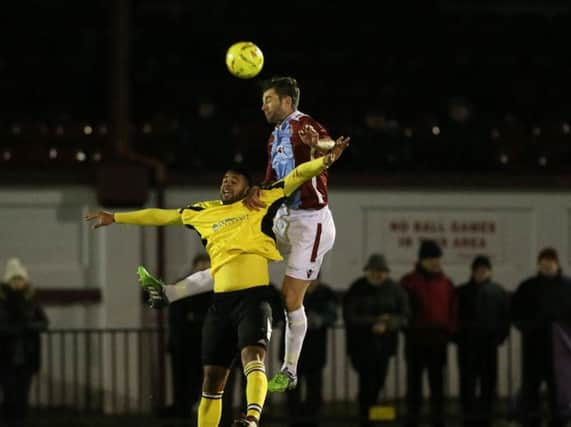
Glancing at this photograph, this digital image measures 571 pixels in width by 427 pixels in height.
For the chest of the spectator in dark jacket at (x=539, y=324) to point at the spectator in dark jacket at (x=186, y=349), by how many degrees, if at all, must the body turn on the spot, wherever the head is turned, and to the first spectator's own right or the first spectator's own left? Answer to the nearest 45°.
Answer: approximately 90° to the first spectator's own right

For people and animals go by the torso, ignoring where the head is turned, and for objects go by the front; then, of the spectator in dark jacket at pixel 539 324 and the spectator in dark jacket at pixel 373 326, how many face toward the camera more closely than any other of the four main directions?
2

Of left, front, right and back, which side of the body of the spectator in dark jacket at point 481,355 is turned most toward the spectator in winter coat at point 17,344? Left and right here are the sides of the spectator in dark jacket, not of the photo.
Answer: right

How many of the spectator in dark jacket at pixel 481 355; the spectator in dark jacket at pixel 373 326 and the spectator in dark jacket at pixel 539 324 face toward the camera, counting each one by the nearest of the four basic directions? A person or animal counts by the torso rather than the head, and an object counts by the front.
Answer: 3

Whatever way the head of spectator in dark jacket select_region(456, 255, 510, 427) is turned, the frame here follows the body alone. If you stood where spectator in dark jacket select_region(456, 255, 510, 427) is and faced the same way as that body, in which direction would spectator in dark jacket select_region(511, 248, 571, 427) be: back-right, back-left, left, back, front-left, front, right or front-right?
left

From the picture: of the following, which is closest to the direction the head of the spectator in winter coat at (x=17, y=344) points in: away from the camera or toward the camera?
toward the camera

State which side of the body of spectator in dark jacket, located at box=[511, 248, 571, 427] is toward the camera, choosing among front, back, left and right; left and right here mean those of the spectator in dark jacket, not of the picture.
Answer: front

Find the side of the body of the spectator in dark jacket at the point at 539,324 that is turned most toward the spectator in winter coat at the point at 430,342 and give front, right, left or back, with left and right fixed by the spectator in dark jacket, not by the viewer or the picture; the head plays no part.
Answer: right

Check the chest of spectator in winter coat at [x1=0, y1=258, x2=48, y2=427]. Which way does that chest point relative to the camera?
toward the camera

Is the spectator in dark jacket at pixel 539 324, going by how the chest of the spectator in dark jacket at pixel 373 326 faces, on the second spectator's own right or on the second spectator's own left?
on the second spectator's own left

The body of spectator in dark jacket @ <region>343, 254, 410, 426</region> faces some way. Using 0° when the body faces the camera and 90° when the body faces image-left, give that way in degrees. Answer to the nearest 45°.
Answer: approximately 0°

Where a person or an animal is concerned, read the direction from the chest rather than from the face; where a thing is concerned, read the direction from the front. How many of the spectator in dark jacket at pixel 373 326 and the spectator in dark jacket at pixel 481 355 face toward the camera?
2

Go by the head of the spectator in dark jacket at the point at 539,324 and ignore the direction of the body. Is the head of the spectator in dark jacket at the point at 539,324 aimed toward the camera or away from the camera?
toward the camera

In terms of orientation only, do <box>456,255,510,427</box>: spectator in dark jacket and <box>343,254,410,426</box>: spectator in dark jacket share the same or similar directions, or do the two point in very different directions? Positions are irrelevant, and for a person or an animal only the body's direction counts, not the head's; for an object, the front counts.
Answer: same or similar directions

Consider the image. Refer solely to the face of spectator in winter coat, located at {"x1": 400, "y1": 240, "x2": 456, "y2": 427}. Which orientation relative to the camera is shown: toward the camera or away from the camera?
toward the camera

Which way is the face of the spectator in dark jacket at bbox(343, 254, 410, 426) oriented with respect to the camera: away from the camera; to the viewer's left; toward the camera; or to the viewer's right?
toward the camera

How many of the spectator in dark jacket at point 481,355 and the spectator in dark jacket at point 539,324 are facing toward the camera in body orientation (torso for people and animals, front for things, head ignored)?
2

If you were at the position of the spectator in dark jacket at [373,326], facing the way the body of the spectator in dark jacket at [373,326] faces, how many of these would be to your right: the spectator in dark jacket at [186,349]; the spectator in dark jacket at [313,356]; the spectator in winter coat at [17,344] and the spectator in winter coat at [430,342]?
3
